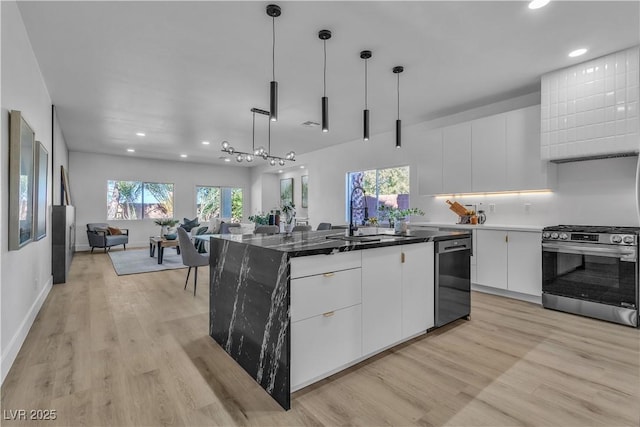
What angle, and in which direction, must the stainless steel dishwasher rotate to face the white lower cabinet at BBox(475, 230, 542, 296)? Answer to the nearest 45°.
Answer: approximately 90° to its left

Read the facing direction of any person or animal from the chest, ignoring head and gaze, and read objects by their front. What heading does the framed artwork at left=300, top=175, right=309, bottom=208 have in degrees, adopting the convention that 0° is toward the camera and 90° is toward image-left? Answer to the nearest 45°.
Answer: approximately 45°

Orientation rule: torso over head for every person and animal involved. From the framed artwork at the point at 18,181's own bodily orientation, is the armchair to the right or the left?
on its left

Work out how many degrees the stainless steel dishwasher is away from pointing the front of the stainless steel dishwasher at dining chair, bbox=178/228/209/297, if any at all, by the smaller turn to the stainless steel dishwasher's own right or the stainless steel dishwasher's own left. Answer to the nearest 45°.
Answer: approximately 135° to the stainless steel dishwasher's own right

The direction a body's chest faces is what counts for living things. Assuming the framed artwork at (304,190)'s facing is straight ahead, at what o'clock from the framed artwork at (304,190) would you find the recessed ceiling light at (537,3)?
The recessed ceiling light is roughly at 10 o'clock from the framed artwork.

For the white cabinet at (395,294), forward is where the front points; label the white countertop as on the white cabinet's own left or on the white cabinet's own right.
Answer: on the white cabinet's own left

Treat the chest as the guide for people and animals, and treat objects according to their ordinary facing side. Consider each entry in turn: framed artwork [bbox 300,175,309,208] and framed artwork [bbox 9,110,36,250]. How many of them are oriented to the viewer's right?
1

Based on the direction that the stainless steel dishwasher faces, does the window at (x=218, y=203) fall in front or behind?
behind

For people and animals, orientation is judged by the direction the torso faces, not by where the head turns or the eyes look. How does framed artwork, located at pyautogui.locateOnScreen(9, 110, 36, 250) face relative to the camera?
to the viewer's right

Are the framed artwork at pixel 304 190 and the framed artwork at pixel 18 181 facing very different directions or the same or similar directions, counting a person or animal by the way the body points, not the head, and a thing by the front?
very different directions
